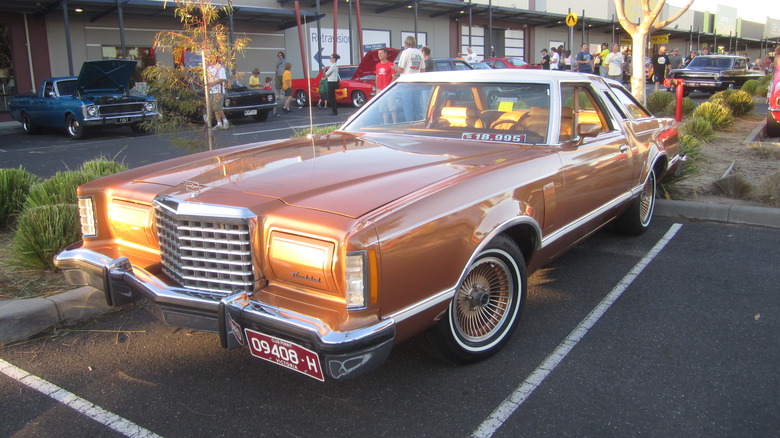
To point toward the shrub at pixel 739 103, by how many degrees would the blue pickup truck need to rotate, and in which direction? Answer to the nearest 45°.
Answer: approximately 45° to its left

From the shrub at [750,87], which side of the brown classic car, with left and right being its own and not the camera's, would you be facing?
back

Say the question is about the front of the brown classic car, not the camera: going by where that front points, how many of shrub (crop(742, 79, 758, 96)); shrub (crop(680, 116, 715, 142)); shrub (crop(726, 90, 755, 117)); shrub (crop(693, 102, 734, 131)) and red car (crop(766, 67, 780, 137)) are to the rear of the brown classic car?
5

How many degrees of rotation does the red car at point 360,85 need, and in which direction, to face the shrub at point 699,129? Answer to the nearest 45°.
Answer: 0° — it already faces it

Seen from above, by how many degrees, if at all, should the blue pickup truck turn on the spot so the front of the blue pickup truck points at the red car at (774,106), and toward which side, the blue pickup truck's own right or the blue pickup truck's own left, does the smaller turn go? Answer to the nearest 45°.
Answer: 0° — it already faces it

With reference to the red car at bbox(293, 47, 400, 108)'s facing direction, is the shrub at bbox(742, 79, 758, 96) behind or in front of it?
in front

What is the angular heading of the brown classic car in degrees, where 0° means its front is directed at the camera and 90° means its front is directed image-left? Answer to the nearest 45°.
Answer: approximately 45°

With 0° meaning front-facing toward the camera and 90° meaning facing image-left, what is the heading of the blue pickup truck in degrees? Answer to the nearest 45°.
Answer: approximately 315°

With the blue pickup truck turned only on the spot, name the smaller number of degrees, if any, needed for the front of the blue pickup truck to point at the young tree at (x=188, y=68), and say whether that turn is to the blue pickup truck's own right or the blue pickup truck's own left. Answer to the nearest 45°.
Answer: approximately 45° to the blue pickup truck's own right

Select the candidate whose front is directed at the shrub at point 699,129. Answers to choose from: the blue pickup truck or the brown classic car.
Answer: the blue pickup truck

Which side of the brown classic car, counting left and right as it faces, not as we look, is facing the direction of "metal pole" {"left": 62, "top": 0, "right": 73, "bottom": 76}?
right

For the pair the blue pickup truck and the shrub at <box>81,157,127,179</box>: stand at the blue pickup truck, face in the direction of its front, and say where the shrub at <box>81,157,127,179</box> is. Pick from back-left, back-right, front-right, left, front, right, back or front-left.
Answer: front-right

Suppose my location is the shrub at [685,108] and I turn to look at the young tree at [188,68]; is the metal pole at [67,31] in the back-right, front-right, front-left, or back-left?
front-right

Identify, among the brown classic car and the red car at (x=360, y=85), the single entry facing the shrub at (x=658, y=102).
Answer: the red car

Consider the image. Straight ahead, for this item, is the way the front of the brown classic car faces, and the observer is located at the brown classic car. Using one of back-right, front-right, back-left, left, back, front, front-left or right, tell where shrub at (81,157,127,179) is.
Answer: right

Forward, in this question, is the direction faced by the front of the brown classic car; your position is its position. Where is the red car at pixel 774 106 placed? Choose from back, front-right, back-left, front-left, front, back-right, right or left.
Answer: back

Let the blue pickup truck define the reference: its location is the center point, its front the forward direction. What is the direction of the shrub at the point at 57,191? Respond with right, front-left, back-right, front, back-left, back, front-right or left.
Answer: front-right

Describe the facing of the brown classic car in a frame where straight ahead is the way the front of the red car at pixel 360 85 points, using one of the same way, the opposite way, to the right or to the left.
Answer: to the right

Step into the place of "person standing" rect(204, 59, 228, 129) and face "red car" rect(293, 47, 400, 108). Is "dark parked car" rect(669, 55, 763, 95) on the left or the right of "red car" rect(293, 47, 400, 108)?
right
